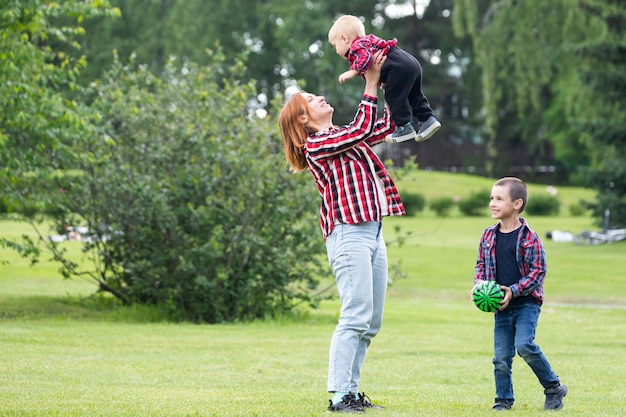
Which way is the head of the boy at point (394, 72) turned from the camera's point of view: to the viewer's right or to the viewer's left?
to the viewer's left

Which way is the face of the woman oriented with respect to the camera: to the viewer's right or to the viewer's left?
to the viewer's right

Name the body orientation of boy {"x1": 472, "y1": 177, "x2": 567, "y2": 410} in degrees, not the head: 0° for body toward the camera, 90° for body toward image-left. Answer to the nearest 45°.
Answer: approximately 45°

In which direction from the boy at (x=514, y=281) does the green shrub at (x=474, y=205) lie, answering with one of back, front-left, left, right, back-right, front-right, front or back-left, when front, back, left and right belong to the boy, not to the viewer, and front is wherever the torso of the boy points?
back-right

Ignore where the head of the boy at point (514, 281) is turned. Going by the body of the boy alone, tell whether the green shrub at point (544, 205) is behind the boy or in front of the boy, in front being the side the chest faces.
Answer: behind

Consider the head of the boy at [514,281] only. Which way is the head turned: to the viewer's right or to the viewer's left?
to the viewer's left

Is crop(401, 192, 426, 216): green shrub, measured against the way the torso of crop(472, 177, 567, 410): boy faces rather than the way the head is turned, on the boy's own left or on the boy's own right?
on the boy's own right

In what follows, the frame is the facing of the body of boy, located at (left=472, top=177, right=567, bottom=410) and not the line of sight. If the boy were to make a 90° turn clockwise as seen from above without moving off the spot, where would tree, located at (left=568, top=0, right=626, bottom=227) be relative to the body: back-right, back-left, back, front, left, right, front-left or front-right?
front-right

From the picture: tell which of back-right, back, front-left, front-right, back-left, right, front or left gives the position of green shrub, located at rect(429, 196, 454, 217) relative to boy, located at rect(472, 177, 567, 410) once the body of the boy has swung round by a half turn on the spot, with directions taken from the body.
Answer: front-left

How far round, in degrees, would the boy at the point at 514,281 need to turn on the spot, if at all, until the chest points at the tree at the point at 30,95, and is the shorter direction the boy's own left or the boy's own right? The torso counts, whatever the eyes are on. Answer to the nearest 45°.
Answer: approximately 90° to the boy's own right

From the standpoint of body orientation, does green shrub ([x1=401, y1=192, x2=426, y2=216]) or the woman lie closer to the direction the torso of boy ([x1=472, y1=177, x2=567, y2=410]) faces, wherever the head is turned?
the woman
